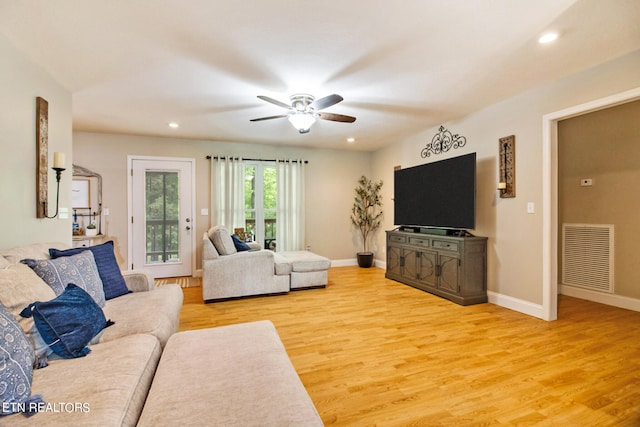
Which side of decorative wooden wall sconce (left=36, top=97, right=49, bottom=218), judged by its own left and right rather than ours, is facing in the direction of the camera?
right

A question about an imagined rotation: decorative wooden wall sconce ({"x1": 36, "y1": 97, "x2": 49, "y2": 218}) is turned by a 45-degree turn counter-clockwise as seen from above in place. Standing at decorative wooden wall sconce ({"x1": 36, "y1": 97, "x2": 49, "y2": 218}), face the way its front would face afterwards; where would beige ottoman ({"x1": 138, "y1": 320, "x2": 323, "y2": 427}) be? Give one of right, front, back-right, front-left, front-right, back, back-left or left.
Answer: back-right

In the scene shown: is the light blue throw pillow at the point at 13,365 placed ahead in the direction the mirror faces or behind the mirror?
ahead

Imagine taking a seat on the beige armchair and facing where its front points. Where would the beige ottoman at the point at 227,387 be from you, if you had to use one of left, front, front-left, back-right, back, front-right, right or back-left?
right

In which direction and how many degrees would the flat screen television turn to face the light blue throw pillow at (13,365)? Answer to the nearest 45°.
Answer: approximately 45° to its left

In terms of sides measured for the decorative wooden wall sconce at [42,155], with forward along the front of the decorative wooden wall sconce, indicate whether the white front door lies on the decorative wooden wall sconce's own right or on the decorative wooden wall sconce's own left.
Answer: on the decorative wooden wall sconce's own left

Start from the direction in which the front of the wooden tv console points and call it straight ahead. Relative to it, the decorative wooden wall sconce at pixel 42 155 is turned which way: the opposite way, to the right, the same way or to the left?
the opposite way

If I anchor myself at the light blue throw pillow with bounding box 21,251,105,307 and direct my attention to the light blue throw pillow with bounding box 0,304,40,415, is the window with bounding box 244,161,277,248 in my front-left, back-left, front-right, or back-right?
back-left

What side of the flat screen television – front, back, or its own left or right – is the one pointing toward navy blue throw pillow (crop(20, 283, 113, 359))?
front

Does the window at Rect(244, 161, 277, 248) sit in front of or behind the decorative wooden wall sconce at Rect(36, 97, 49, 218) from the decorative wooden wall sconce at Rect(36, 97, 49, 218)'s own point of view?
in front

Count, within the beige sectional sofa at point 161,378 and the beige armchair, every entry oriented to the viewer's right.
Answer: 2

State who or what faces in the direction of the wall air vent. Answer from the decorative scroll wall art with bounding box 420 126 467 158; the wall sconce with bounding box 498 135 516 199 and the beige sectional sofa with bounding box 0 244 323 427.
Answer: the beige sectional sofa

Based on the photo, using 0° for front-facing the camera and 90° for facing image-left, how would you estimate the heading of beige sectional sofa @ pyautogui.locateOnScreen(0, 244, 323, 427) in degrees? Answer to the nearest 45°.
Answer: approximately 270°
